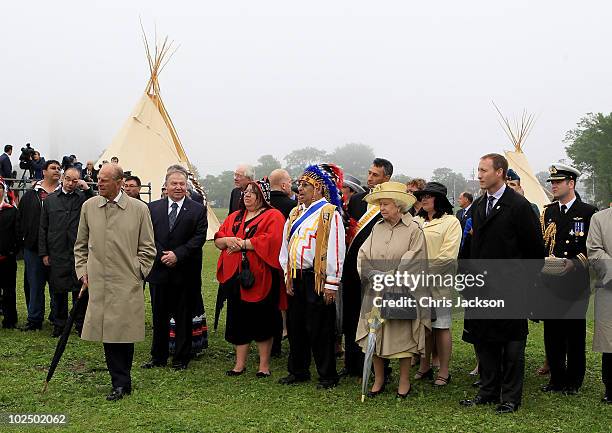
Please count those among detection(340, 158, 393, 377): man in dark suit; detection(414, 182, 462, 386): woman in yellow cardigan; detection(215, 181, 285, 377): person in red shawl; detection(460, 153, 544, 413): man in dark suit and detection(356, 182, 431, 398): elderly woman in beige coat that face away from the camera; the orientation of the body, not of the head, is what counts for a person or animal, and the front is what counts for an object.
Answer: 0

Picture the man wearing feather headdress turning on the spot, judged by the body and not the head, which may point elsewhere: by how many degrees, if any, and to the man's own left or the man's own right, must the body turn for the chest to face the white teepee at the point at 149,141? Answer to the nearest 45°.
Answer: approximately 135° to the man's own right

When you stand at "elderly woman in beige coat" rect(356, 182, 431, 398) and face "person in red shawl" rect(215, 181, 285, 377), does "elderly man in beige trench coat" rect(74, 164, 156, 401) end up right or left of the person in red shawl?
left

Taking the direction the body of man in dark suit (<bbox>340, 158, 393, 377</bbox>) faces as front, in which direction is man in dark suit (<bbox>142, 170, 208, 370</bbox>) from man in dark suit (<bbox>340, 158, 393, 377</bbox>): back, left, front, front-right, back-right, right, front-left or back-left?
front-right

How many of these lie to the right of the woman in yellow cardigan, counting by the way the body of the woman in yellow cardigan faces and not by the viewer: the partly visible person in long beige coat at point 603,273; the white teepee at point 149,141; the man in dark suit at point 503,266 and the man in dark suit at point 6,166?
2

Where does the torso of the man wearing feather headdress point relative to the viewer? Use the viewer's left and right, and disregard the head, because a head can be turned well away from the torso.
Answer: facing the viewer and to the left of the viewer

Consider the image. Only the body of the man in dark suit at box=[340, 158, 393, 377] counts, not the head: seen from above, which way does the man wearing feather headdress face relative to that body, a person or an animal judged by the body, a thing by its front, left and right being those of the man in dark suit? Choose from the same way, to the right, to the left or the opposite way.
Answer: the same way

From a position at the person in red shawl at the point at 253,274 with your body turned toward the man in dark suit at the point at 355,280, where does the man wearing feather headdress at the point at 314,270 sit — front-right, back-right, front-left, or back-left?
front-right

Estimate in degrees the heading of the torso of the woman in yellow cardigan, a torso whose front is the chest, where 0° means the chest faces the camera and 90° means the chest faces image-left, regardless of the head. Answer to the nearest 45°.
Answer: approximately 45°

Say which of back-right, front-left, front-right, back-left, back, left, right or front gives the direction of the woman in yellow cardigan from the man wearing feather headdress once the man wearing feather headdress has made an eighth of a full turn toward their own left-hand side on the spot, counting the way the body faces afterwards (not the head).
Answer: left

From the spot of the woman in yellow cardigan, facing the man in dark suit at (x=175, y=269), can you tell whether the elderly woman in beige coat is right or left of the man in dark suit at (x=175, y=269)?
left

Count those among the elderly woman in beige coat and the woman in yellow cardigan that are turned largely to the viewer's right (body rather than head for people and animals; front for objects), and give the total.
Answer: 0

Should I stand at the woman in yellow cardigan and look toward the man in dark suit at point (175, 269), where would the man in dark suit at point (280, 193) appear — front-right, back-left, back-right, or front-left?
front-right

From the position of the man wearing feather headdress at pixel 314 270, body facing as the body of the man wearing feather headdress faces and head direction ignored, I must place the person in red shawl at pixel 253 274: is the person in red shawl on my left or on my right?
on my right

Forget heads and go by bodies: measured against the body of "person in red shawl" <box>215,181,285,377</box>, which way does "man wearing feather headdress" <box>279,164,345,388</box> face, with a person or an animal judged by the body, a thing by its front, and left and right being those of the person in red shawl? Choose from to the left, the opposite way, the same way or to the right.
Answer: the same way

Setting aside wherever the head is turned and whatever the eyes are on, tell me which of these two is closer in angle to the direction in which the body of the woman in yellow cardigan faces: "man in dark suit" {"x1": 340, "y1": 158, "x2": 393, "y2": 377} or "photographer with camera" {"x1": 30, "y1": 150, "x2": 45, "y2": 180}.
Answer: the man in dark suit

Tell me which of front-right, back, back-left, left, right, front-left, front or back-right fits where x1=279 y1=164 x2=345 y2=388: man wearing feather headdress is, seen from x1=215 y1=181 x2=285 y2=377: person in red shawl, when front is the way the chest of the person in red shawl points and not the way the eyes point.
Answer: left
